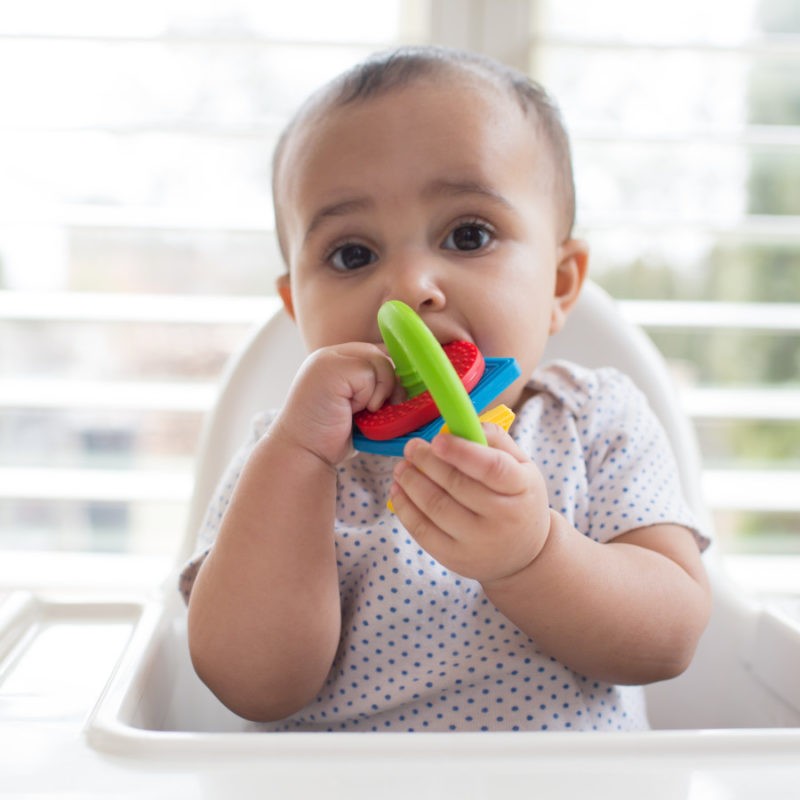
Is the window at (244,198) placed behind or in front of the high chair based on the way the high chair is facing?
behind

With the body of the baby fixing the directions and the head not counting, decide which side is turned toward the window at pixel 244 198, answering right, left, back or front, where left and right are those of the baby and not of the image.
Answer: back

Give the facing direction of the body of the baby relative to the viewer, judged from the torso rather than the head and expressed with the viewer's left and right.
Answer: facing the viewer
